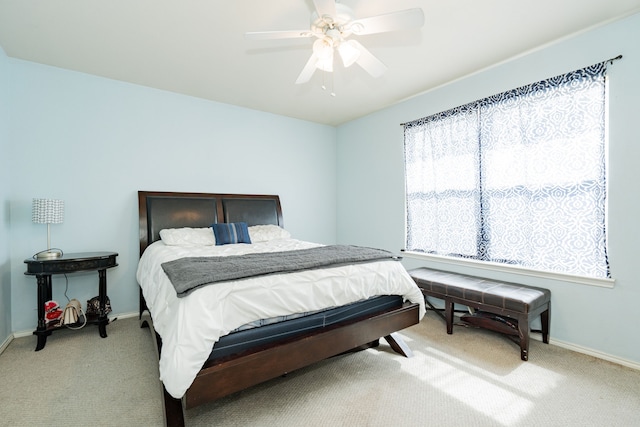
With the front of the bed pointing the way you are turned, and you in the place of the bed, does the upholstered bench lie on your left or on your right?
on your left

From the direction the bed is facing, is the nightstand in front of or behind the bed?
behind

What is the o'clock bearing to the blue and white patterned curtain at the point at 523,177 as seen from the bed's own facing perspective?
The blue and white patterned curtain is roughly at 10 o'clock from the bed.

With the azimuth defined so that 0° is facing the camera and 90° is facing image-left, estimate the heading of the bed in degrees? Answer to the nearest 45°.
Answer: approximately 315°

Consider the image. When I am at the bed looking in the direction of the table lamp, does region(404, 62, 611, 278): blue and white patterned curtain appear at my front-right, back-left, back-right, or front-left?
back-right
